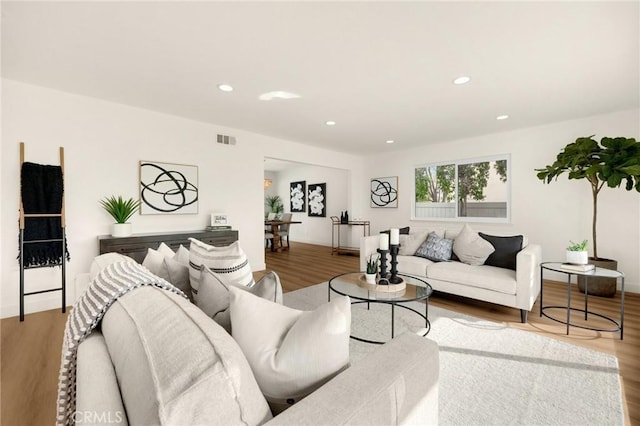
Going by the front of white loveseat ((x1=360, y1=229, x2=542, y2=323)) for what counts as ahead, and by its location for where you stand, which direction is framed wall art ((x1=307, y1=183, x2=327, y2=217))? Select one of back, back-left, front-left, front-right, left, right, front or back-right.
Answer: right

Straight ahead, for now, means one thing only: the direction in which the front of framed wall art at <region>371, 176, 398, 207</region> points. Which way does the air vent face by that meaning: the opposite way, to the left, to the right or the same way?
to the left

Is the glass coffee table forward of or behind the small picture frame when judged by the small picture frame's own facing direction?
forward

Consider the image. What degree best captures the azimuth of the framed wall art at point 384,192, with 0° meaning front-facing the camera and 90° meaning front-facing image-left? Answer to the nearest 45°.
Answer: approximately 45°

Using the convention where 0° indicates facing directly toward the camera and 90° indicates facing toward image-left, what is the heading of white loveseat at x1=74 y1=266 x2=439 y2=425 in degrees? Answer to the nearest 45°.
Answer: approximately 225°

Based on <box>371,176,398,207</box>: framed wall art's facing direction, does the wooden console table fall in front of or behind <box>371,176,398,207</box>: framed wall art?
in front

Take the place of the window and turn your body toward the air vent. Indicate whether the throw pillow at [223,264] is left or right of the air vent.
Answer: left
